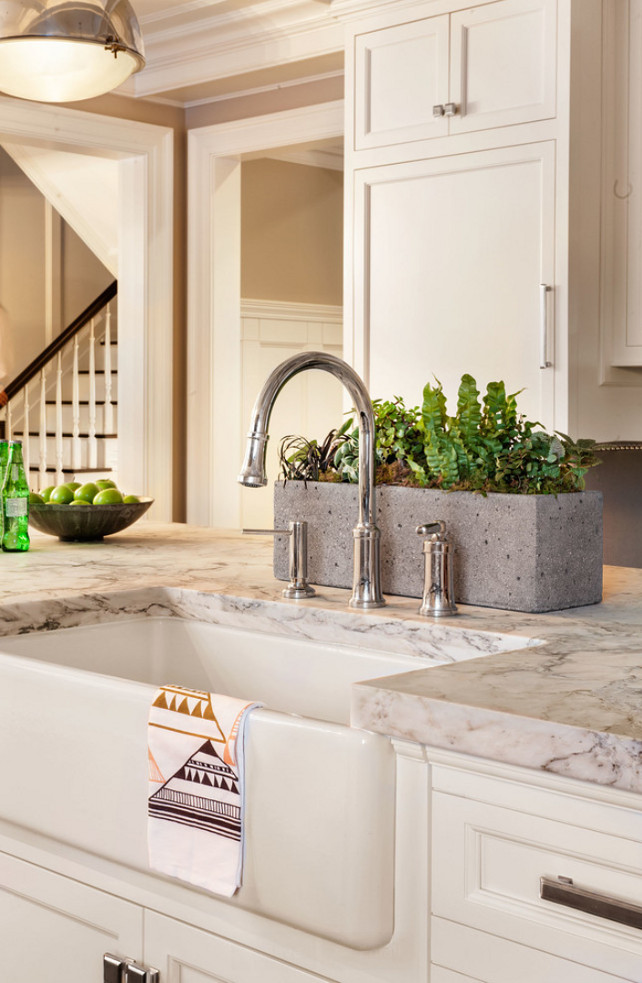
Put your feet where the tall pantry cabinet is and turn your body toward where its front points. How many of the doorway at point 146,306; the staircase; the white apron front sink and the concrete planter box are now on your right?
2

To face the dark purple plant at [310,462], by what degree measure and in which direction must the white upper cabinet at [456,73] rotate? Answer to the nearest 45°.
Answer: approximately 45° to its left

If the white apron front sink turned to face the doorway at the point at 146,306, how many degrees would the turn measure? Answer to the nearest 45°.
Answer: approximately 135° to its right

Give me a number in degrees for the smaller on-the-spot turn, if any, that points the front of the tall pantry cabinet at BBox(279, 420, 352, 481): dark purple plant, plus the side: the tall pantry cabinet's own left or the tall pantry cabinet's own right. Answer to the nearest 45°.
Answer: approximately 45° to the tall pantry cabinet's own left

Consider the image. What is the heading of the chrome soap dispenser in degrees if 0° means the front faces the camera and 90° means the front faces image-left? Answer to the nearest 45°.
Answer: approximately 45°

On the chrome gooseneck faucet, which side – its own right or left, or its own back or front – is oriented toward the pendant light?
right

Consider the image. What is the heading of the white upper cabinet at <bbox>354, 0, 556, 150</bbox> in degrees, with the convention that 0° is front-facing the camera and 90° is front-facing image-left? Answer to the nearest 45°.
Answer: approximately 45°
